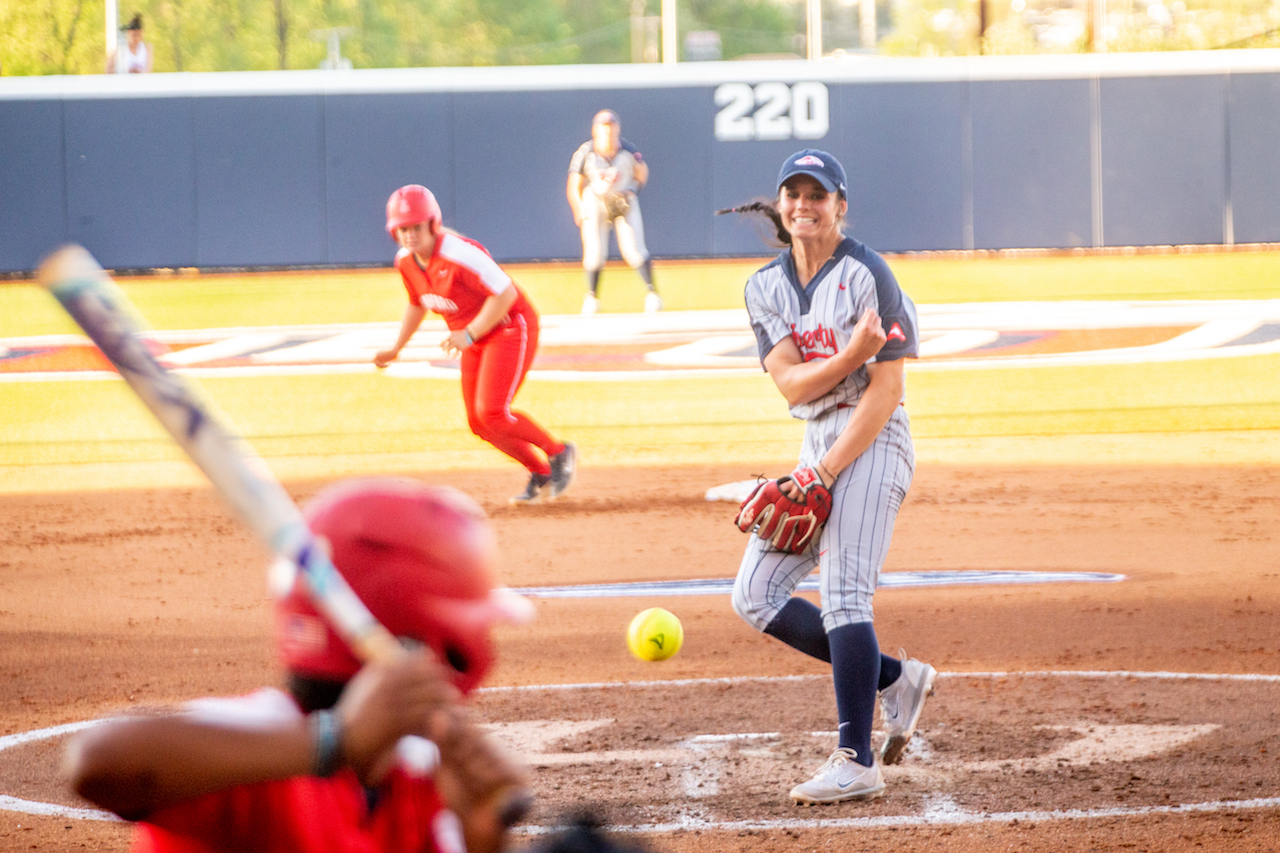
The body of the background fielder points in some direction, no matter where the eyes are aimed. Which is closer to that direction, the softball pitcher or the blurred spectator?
the softball pitcher

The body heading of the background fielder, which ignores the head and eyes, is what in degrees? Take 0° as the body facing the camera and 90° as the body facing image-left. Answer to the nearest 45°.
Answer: approximately 0°

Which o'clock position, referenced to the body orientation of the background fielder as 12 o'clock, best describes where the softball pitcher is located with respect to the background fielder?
The softball pitcher is roughly at 12 o'clock from the background fielder.

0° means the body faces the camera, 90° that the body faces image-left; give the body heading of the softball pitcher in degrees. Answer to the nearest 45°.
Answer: approximately 45°

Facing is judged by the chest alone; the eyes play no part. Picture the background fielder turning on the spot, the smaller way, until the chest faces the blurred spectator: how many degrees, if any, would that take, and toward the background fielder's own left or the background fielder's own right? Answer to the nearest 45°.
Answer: approximately 135° to the background fielder's own right

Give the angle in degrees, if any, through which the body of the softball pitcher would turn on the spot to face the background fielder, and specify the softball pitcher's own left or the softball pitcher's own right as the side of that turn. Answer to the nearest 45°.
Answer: approximately 135° to the softball pitcher's own right
